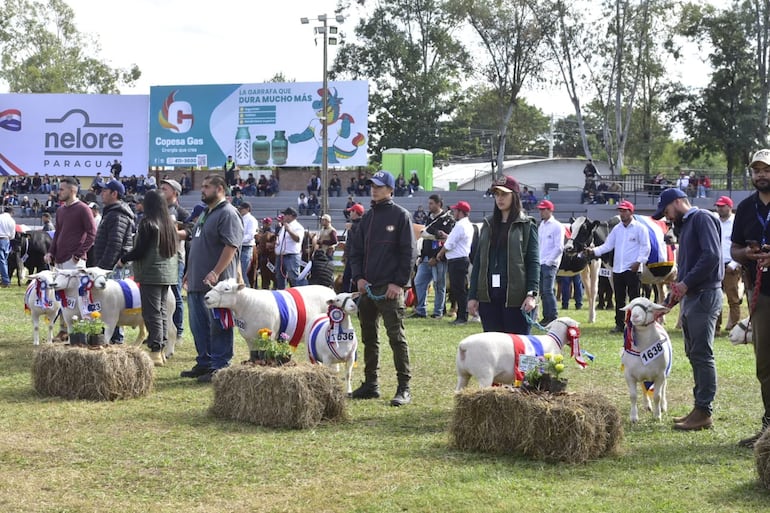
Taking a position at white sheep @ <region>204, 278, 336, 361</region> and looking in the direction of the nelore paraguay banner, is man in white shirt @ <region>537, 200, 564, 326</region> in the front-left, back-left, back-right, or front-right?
front-right

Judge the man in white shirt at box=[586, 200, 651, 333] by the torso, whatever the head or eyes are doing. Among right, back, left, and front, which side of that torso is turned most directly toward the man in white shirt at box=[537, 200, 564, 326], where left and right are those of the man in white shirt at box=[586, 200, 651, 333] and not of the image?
right

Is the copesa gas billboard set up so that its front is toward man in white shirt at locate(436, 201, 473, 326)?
yes

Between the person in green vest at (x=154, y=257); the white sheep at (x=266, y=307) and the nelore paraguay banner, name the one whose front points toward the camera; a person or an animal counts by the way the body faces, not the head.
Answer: the nelore paraguay banner

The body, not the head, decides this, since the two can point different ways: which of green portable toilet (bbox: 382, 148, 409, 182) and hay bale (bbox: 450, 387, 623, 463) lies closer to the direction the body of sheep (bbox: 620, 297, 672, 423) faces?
the hay bale

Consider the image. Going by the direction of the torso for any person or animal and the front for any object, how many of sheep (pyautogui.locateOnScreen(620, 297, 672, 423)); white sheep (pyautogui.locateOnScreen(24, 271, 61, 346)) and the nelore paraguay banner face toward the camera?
3

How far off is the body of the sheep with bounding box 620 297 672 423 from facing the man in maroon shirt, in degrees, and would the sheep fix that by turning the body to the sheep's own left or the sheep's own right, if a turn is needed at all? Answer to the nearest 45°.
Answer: approximately 90° to the sheep's own right

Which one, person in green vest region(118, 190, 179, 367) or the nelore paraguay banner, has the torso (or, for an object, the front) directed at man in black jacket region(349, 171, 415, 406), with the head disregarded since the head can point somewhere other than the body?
the nelore paraguay banner

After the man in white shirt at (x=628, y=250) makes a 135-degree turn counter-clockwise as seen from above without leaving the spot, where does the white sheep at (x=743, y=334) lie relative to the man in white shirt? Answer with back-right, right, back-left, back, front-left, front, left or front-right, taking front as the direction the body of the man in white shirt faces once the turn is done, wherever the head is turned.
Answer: right

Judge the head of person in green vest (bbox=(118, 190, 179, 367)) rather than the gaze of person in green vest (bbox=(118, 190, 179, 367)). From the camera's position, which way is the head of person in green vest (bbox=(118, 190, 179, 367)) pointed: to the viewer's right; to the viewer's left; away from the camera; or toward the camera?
away from the camera

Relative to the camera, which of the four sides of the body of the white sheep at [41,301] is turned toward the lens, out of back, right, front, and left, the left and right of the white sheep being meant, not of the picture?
front

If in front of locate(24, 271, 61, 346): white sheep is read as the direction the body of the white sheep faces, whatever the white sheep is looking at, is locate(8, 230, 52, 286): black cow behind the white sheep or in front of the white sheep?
behind

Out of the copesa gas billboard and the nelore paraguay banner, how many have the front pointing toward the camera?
2

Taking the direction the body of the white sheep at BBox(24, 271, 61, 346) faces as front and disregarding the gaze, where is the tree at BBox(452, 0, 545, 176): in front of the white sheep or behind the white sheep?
behind

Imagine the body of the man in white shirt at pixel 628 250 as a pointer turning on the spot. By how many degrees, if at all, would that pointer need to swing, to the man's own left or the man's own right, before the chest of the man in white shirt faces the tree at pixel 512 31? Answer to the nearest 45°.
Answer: approximately 135° to the man's own right

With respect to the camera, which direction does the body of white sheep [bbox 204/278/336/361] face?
to the viewer's left

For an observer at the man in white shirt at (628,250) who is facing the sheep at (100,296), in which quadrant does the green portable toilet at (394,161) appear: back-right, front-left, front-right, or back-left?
back-right

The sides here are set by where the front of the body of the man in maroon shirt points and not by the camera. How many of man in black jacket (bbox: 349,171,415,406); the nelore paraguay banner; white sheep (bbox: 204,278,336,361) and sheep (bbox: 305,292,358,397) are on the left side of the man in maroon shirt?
3

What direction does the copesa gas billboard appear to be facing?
toward the camera

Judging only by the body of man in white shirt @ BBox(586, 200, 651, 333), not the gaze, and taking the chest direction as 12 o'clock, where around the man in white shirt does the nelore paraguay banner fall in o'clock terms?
The nelore paraguay banner is roughly at 3 o'clock from the man in white shirt.
